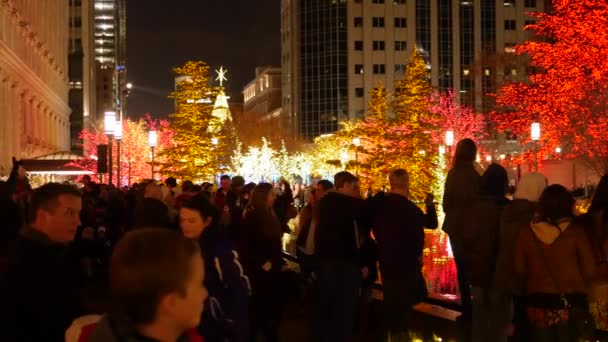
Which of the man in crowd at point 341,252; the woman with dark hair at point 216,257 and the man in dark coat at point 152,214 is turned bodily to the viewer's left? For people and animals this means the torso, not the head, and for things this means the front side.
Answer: the woman with dark hair

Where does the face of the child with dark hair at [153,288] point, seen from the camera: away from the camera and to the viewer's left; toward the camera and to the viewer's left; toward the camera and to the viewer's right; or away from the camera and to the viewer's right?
away from the camera and to the viewer's right

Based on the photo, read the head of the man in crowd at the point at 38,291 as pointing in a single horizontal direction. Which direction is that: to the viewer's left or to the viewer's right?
to the viewer's right

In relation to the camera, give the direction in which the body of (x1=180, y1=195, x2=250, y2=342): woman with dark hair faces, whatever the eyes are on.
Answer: to the viewer's left

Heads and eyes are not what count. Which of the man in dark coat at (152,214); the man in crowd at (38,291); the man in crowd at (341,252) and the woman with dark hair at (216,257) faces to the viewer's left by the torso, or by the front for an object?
the woman with dark hair

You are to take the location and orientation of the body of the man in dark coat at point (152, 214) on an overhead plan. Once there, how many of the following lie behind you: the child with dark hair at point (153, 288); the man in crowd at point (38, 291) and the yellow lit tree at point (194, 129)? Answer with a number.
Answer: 2

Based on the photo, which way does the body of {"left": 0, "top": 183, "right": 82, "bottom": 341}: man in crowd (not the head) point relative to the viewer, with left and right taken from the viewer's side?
facing the viewer and to the right of the viewer

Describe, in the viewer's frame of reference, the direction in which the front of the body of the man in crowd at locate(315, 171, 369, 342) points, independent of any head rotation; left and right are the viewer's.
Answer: facing away from the viewer and to the right of the viewer

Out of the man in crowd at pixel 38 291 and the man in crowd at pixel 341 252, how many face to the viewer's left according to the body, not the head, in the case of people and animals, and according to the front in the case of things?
0

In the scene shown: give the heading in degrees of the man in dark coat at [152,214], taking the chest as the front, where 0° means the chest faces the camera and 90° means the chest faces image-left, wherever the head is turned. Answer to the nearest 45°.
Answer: approximately 180°

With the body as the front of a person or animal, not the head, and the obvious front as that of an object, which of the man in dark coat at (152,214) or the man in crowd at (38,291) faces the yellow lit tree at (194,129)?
the man in dark coat
